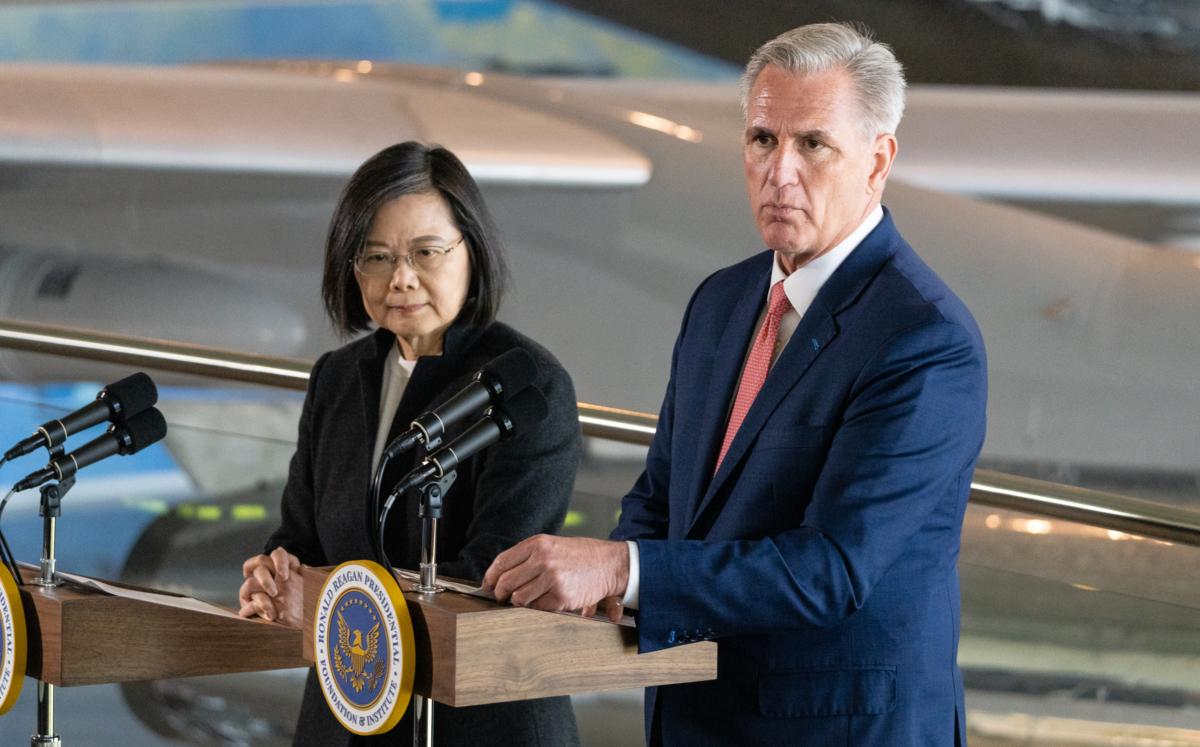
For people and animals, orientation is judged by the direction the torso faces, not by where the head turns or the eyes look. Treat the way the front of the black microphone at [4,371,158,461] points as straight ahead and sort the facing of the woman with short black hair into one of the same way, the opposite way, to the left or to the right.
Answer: the opposite way

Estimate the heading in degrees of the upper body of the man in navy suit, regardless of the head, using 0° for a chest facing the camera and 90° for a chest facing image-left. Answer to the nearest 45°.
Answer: approximately 45°

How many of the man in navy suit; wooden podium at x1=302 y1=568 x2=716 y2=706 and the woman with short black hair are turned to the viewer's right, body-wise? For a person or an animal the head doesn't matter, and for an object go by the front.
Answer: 0

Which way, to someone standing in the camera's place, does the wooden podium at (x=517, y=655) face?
facing the viewer and to the left of the viewer

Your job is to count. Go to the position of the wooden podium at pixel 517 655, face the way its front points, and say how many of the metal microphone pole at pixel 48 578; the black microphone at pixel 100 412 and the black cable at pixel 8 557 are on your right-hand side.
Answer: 3

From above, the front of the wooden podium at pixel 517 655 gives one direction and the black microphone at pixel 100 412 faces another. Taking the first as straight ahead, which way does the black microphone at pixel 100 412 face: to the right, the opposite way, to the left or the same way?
the opposite way

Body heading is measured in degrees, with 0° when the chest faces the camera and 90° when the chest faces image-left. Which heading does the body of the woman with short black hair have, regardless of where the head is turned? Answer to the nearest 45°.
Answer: approximately 45°

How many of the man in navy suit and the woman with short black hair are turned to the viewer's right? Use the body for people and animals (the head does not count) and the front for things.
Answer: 0

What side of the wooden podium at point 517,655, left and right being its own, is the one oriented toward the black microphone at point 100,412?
right
